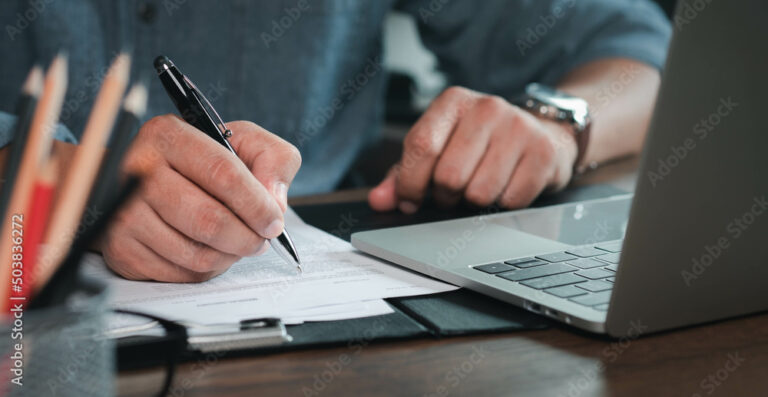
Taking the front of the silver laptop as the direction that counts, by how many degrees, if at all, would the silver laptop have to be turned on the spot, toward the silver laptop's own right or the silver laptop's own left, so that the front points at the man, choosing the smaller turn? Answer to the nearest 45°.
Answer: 0° — it already faces them

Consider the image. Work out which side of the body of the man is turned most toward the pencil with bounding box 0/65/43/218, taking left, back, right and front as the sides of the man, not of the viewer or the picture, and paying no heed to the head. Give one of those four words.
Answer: front

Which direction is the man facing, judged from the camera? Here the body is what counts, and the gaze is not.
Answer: toward the camera

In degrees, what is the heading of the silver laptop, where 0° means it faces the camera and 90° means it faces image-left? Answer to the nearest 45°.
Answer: approximately 135°

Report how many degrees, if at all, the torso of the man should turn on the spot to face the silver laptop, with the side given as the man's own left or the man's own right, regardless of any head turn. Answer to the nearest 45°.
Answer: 0° — they already face it

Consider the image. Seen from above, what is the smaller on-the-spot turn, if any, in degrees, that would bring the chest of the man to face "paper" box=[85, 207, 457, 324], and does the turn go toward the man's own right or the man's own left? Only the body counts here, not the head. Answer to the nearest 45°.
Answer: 0° — they already face it

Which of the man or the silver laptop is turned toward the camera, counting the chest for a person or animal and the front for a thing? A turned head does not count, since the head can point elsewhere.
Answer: the man

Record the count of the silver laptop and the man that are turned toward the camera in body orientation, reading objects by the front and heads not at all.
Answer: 1

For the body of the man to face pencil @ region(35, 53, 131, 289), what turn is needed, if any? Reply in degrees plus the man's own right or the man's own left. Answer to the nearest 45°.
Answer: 0° — they already face it
